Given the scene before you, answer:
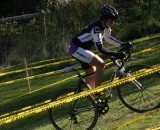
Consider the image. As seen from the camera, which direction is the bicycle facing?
to the viewer's right
